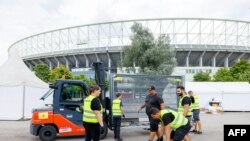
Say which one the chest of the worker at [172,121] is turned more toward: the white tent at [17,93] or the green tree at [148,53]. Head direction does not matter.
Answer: the white tent

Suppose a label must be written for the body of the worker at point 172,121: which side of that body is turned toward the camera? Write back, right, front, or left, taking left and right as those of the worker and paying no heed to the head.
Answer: left

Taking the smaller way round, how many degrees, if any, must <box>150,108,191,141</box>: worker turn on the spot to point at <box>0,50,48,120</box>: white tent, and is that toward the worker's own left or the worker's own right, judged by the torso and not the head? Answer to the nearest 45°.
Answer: approximately 45° to the worker's own right

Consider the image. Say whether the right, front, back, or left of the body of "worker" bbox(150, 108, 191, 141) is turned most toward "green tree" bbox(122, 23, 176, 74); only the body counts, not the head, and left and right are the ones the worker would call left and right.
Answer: right

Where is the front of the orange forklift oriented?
to the viewer's right

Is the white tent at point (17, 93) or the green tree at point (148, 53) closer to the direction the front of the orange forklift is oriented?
the green tree

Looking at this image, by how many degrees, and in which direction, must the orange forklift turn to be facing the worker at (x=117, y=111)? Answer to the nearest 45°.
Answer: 0° — it already faces them

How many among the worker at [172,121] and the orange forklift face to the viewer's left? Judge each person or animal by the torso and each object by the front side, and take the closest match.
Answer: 1

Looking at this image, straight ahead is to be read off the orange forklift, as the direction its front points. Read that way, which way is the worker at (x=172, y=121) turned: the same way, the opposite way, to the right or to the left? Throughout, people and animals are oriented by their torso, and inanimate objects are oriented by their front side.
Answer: the opposite way

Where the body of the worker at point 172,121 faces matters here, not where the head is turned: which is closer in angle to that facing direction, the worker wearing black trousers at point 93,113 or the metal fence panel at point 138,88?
the worker wearing black trousers
